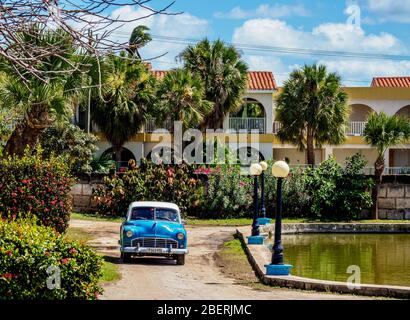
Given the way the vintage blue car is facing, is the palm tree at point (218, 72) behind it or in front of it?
behind

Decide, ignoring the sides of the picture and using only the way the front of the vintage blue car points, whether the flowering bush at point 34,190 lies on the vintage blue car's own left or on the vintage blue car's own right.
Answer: on the vintage blue car's own right

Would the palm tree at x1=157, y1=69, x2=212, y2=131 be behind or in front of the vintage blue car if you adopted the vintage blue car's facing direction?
behind

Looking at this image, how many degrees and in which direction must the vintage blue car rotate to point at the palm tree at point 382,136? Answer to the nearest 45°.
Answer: approximately 135° to its left

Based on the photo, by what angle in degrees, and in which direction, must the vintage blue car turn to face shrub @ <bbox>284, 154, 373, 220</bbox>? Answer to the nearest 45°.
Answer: approximately 135° to its left

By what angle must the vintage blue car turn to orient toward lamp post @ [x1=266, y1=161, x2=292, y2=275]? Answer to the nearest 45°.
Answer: approximately 45° to its left

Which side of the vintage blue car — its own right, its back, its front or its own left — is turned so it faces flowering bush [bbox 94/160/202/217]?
back

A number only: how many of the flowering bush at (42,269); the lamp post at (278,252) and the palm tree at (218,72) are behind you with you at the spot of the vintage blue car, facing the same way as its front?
1

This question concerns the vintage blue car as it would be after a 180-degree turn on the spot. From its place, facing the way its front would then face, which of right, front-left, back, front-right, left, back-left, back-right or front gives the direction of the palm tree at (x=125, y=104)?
front

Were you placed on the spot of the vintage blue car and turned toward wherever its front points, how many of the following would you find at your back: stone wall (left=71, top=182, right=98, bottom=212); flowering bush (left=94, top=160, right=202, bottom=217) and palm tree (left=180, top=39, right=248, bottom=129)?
3

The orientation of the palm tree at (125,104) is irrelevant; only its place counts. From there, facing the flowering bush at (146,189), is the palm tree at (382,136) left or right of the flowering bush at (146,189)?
left

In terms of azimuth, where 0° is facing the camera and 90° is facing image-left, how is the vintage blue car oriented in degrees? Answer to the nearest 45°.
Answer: approximately 0°

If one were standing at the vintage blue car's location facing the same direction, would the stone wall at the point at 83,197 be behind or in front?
behind

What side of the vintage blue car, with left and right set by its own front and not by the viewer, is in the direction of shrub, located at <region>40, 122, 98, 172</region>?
back

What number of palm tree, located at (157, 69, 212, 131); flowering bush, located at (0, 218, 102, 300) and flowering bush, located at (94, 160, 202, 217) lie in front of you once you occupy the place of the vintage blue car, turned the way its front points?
1
